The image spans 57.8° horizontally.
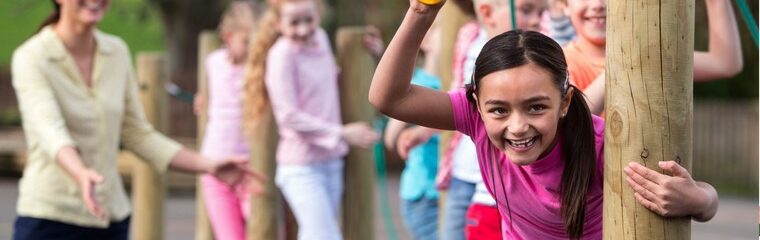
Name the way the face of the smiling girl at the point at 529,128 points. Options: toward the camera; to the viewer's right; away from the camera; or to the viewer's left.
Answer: toward the camera

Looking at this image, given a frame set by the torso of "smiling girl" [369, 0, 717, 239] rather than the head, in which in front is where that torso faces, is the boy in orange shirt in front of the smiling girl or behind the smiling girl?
behind

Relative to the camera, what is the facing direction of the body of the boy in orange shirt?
toward the camera

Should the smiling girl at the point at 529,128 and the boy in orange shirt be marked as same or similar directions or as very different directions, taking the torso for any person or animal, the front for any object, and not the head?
same or similar directions

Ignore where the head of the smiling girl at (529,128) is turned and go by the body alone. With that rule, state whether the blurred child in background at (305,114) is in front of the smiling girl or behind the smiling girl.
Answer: behind

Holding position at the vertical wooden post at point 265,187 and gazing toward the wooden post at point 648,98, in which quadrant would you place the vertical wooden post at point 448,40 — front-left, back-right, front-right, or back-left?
front-left

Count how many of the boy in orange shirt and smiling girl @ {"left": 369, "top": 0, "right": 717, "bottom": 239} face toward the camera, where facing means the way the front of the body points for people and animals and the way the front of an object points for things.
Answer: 2

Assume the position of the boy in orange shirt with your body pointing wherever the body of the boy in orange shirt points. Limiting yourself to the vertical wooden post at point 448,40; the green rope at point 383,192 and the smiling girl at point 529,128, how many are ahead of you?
1

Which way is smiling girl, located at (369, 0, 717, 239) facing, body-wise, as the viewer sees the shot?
toward the camera

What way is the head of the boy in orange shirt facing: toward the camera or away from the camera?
toward the camera

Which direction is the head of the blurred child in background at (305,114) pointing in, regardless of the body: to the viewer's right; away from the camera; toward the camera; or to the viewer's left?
toward the camera

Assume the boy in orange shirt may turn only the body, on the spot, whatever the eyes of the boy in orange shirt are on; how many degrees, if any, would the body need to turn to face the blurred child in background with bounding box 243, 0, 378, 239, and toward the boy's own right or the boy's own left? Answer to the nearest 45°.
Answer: approximately 135° to the boy's own right

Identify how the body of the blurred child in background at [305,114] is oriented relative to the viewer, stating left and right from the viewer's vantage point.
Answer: facing the viewer and to the right of the viewer

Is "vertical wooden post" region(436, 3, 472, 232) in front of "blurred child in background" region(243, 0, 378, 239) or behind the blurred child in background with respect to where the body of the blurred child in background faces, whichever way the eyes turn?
in front

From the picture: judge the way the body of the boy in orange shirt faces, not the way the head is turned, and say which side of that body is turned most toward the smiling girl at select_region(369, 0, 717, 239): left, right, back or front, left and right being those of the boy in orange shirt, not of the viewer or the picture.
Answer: front

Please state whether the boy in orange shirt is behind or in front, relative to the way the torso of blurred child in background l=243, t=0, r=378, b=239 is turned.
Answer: in front

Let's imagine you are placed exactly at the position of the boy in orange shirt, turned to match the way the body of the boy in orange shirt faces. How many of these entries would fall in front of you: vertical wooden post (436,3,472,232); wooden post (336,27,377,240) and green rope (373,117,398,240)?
0
